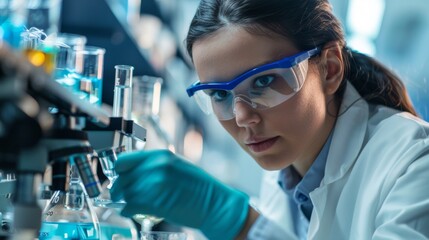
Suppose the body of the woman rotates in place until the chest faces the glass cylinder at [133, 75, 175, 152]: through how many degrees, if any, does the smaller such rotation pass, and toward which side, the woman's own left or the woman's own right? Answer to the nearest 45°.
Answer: approximately 90° to the woman's own right

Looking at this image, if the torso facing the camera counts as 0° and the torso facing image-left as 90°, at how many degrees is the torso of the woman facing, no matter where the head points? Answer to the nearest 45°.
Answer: approximately 45°

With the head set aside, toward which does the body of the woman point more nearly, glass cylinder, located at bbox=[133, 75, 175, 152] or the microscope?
the microscope

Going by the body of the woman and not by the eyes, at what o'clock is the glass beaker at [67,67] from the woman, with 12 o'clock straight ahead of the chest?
The glass beaker is roughly at 1 o'clock from the woman.

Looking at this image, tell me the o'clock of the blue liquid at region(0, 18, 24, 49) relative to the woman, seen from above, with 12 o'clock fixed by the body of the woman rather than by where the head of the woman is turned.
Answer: The blue liquid is roughly at 1 o'clock from the woman.

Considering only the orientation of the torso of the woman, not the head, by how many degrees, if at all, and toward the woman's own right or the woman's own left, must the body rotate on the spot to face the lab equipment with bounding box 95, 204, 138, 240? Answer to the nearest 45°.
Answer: approximately 45° to the woman's own right
